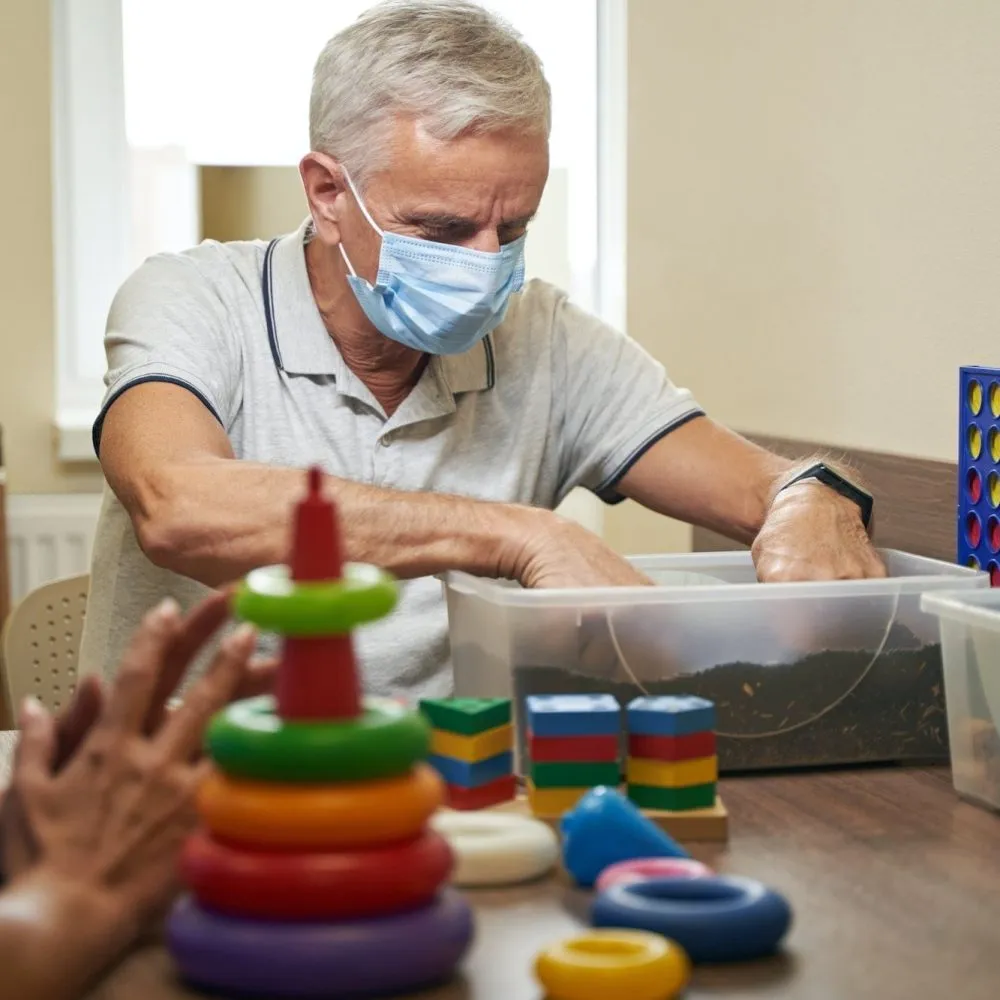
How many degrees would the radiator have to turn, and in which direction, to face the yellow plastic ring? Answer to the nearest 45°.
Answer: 0° — it already faces it

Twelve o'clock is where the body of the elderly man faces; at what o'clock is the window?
The window is roughly at 7 o'clock from the elderly man.

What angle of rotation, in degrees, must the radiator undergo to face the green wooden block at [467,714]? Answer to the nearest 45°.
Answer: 0° — it already faces it

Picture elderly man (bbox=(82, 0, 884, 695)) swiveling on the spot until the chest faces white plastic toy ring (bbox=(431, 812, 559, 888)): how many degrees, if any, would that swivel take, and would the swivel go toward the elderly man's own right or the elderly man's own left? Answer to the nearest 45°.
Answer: approximately 45° to the elderly man's own right

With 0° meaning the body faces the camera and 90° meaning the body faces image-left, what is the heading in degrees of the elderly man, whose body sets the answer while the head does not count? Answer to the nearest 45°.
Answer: approximately 315°

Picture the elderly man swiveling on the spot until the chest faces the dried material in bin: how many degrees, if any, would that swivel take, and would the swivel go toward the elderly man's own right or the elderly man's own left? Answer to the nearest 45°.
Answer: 0° — they already face it

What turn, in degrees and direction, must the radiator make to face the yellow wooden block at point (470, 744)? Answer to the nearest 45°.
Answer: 0° — it already faces it

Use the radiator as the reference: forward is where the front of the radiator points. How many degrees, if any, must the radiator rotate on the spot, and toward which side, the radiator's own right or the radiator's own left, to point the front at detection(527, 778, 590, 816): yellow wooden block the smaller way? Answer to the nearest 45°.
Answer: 0° — it already faces it

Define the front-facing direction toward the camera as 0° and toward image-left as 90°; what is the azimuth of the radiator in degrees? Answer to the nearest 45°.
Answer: approximately 0°
